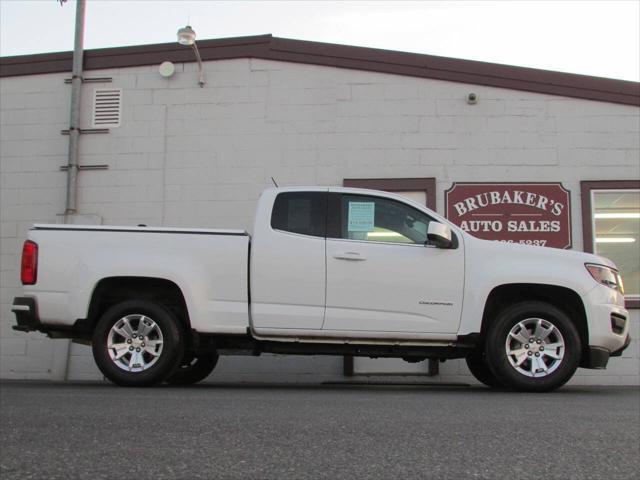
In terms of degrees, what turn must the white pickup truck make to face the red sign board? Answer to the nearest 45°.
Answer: approximately 45° to its left

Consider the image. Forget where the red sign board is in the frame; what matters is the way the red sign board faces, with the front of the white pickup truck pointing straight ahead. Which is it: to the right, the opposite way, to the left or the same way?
to the right

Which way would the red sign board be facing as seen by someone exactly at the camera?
facing the viewer

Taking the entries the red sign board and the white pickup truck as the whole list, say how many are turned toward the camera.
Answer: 1

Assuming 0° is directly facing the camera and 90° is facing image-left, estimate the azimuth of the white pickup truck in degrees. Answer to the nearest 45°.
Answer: approximately 270°

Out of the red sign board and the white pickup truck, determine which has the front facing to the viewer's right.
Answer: the white pickup truck
